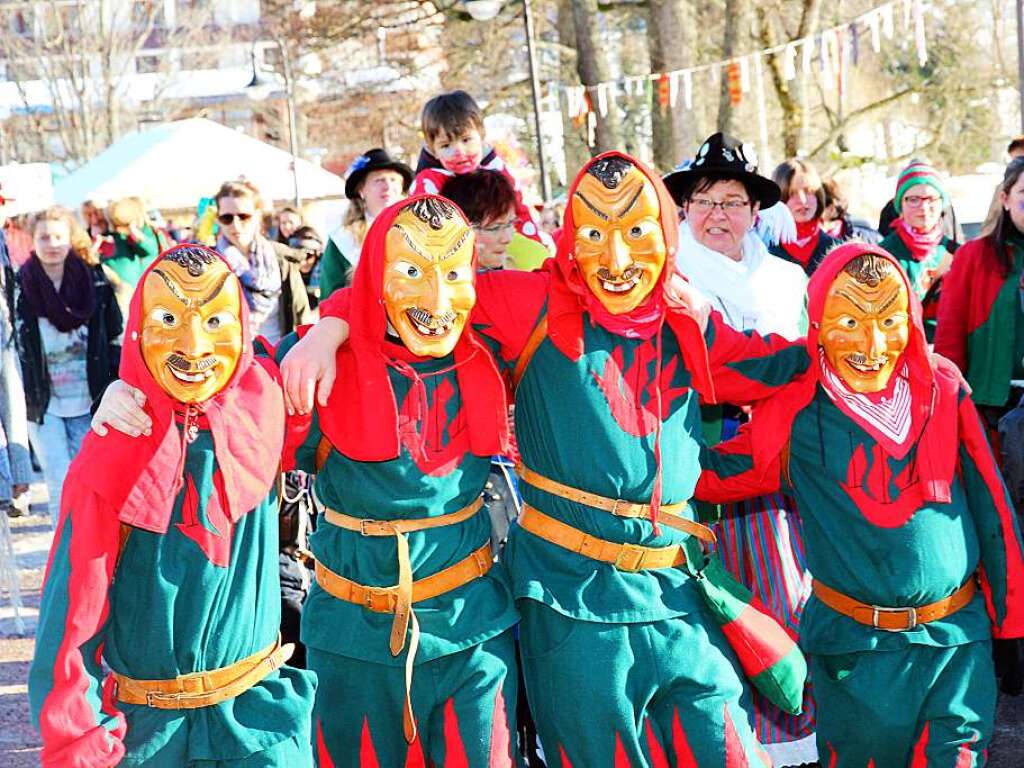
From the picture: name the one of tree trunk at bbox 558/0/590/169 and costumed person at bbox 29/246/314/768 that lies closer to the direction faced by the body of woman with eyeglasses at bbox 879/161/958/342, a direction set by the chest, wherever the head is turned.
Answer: the costumed person

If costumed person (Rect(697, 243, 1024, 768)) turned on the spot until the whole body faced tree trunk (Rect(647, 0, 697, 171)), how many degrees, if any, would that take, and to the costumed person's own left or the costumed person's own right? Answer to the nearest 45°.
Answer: approximately 180°

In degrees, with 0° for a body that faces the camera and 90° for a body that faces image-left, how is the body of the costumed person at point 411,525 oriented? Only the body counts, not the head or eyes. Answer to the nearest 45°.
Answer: approximately 0°

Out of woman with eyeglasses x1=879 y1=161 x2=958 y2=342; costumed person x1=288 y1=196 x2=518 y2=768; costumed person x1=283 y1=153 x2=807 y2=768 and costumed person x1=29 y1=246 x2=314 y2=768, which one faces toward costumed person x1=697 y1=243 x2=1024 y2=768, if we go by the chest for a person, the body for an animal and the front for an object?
the woman with eyeglasses

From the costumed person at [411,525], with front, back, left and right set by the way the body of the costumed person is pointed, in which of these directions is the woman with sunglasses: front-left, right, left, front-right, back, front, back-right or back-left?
back

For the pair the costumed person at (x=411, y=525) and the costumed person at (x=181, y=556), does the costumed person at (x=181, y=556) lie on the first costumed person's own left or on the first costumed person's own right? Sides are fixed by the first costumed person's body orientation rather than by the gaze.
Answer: on the first costumed person's own right

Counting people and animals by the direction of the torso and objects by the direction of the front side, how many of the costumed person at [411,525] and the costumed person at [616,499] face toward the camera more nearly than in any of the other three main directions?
2

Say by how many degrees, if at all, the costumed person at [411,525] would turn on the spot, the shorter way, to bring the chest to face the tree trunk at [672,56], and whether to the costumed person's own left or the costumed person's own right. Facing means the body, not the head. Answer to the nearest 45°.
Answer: approximately 180°
